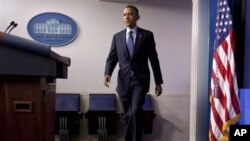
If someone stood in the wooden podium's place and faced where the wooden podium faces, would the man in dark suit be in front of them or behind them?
behind

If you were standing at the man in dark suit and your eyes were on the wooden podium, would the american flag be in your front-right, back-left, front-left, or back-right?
back-left

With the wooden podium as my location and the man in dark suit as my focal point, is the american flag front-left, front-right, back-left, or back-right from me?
front-right

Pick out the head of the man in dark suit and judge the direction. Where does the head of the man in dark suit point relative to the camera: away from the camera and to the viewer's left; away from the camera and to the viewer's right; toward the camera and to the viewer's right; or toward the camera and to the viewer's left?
toward the camera and to the viewer's left

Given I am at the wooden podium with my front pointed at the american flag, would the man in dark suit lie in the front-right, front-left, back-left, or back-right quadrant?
front-left

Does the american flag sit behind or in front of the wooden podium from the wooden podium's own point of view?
behind

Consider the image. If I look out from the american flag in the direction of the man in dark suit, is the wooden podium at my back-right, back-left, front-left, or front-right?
front-left
